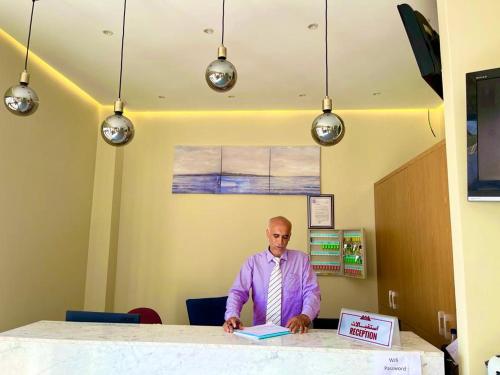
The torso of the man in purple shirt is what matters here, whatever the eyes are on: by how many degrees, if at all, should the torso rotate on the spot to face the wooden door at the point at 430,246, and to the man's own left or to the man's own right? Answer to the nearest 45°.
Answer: approximately 90° to the man's own left

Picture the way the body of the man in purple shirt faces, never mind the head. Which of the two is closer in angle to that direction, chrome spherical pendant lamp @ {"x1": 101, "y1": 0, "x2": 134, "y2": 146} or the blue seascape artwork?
the chrome spherical pendant lamp

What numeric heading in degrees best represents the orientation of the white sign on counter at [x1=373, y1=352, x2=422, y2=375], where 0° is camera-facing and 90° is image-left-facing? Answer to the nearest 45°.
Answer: approximately 0°

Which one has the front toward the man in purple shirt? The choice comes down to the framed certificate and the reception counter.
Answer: the framed certificate

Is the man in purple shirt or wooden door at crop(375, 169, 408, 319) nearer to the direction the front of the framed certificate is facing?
the man in purple shirt

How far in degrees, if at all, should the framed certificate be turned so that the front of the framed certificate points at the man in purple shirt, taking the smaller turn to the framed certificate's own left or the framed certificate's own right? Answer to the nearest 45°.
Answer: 0° — it already faces them
